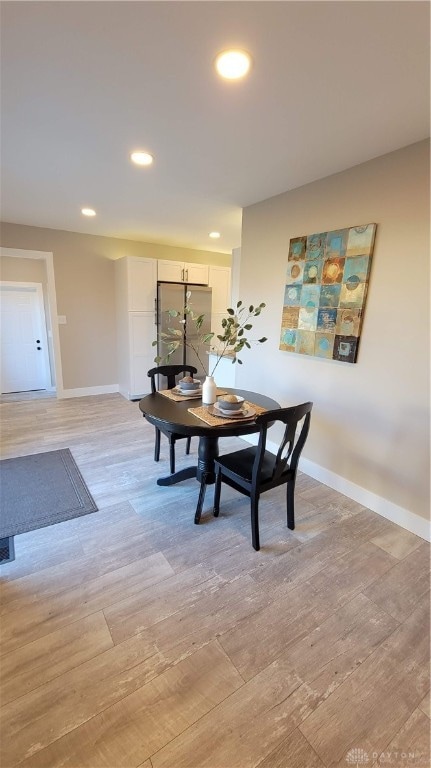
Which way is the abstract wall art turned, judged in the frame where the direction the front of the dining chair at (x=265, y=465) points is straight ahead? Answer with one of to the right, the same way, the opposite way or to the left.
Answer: to the left

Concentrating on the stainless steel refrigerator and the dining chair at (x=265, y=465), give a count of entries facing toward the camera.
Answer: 1

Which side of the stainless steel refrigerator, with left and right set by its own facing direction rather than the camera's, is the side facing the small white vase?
front

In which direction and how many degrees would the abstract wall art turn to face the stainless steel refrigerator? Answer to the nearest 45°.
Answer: approximately 90° to its right

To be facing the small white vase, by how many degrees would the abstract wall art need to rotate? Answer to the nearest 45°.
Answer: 0° — it already faces it

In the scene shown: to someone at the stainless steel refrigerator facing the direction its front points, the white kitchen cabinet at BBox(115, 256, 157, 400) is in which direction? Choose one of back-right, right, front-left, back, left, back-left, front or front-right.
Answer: right

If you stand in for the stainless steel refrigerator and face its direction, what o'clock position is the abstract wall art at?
The abstract wall art is roughly at 11 o'clock from the stainless steel refrigerator.

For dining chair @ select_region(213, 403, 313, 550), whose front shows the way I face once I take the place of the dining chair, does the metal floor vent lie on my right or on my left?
on my left

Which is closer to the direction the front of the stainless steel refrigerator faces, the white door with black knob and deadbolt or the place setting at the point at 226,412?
the place setting

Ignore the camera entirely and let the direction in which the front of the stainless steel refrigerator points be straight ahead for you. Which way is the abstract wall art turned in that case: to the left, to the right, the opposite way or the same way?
to the right

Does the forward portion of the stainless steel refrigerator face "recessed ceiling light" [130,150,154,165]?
yes

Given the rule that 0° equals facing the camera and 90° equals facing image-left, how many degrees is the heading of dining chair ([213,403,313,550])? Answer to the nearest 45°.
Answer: approximately 135°

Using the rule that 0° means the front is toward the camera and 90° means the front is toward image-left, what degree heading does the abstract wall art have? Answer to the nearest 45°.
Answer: approximately 45°

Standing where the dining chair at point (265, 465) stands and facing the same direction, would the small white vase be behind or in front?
in front

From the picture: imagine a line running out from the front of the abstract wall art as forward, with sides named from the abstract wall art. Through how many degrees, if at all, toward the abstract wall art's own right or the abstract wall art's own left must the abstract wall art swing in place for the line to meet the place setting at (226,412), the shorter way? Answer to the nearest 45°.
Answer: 0° — it already faces it
